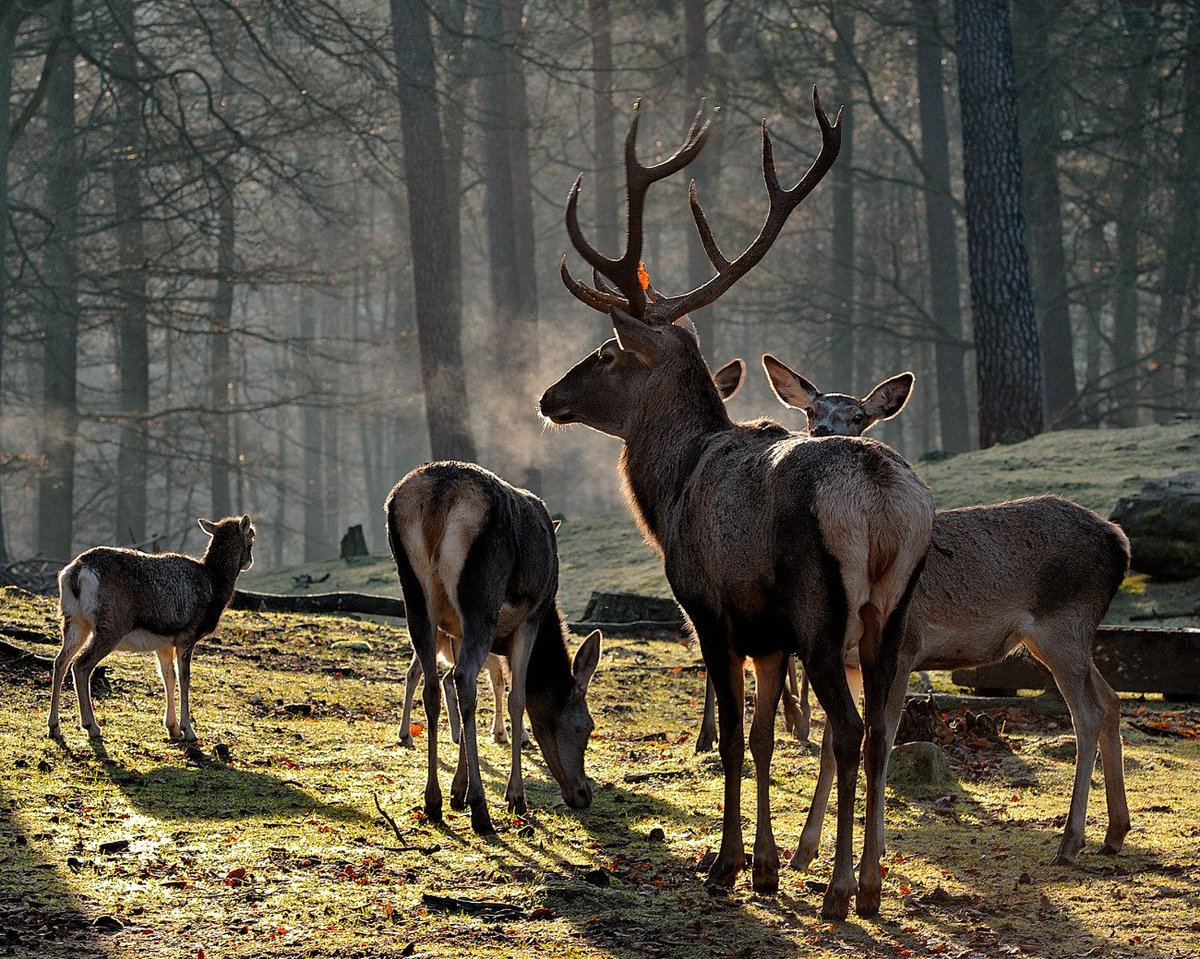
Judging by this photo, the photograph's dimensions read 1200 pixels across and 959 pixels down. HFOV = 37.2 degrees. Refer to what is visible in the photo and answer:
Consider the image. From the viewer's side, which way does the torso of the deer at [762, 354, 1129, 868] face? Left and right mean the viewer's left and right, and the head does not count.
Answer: facing to the left of the viewer

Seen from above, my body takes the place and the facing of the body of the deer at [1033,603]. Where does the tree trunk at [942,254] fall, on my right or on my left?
on my right

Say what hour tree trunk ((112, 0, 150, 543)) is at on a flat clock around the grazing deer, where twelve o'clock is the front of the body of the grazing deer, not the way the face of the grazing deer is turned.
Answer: The tree trunk is roughly at 10 o'clock from the grazing deer.

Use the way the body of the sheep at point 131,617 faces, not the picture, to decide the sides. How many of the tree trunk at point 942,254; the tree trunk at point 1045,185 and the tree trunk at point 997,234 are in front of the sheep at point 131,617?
3

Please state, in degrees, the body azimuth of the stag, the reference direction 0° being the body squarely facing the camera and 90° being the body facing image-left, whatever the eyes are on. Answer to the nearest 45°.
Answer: approximately 135°

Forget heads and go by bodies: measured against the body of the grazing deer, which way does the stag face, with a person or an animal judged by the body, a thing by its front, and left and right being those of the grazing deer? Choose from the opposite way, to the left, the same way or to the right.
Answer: to the left

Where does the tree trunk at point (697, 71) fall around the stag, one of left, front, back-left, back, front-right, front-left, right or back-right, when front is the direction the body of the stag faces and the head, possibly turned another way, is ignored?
front-right

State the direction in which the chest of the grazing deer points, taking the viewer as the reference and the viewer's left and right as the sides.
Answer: facing away from the viewer and to the right of the viewer

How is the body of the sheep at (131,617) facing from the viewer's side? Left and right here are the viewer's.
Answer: facing away from the viewer and to the right of the viewer

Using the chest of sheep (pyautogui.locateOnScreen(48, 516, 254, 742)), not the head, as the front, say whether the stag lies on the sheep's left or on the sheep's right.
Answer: on the sheep's right

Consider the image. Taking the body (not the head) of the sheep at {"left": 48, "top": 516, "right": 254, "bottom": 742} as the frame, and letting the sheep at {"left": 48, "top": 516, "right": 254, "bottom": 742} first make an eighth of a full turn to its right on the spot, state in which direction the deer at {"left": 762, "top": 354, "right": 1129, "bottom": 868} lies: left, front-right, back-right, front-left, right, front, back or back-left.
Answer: front-right

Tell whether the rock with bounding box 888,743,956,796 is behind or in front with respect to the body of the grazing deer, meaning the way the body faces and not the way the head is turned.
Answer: in front

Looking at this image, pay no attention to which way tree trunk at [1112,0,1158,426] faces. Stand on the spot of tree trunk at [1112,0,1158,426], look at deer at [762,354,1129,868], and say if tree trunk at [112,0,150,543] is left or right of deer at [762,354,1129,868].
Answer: right
